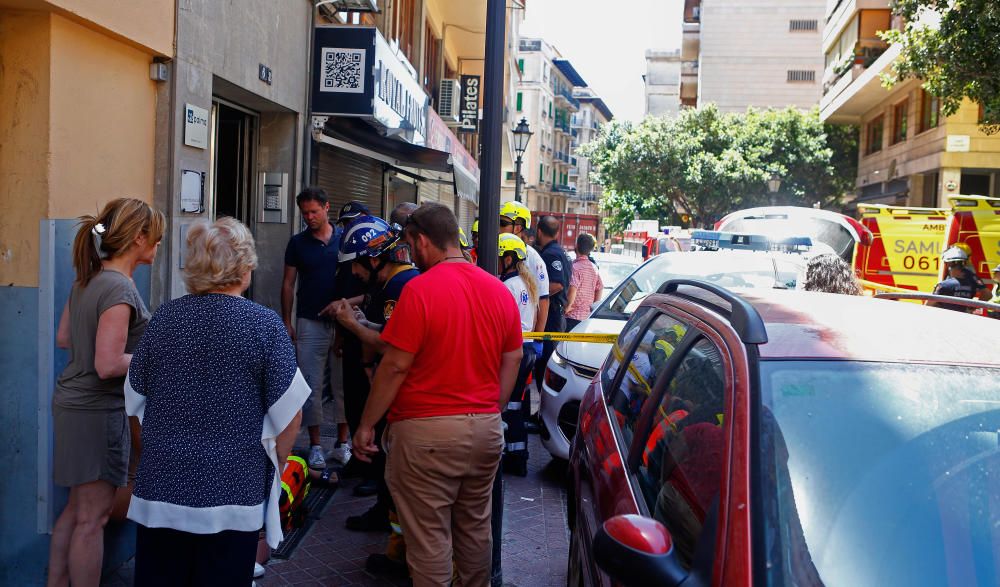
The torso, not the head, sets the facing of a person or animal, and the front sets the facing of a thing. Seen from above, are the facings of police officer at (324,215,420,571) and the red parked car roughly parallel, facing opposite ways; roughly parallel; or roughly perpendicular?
roughly perpendicular

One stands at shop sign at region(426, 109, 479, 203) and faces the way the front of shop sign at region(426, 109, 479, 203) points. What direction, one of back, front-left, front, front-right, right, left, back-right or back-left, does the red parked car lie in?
front-right

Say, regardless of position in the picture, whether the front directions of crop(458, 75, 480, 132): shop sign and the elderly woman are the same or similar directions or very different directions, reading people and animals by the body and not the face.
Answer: very different directions

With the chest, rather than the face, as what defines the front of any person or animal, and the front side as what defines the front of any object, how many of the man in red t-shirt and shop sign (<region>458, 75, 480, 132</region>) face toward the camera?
1

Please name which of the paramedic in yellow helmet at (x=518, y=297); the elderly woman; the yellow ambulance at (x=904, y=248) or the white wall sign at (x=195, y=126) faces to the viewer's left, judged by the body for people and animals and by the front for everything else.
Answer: the paramedic in yellow helmet

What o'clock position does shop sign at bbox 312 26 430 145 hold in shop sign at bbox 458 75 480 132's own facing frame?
shop sign at bbox 312 26 430 145 is roughly at 12 o'clock from shop sign at bbox 458 75 480 132.

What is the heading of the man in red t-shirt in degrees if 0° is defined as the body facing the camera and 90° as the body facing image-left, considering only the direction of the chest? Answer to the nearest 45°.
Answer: approximately 135°

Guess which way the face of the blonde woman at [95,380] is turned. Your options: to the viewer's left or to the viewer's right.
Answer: to the viewer's right

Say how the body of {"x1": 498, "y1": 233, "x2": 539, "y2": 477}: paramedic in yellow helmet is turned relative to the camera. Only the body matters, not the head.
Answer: to the viewer's left

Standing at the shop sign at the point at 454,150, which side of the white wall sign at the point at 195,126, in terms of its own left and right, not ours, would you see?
left
